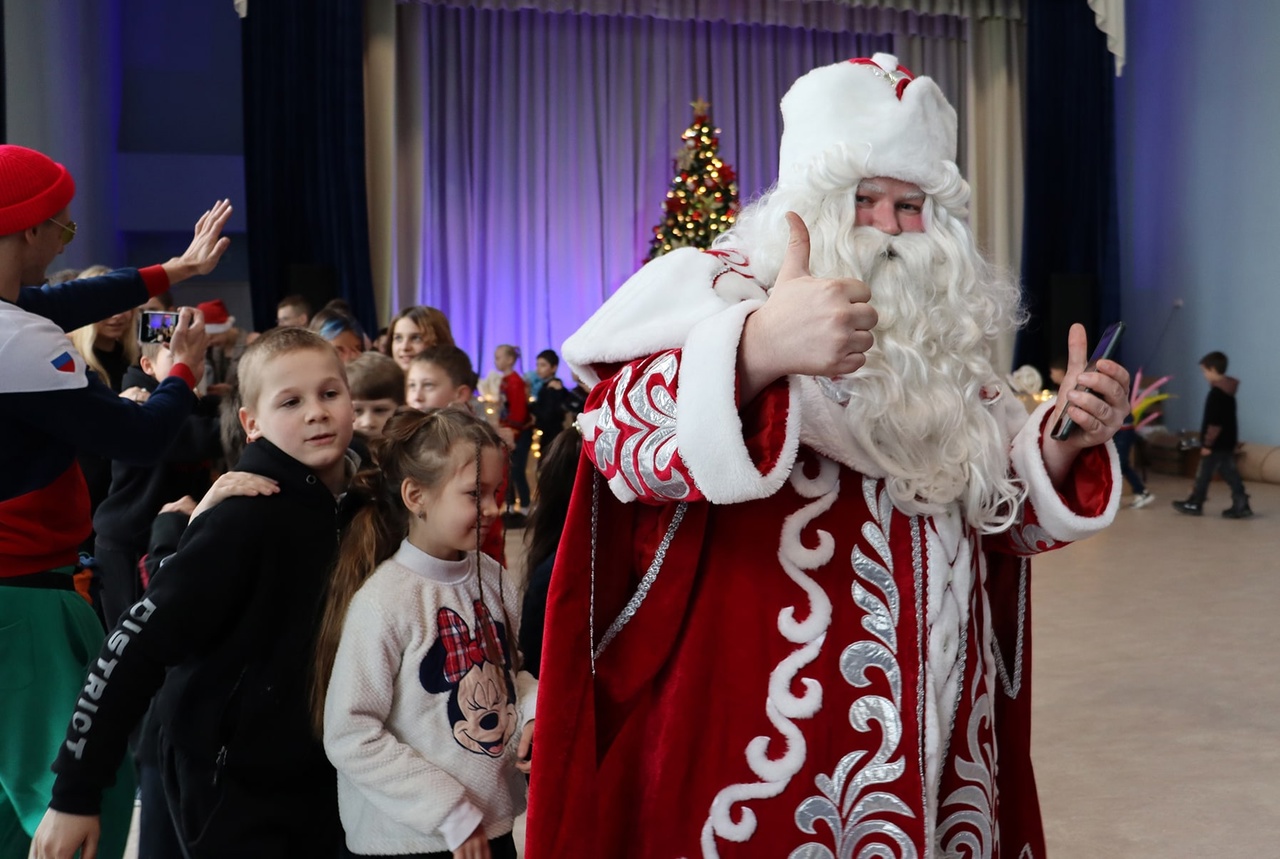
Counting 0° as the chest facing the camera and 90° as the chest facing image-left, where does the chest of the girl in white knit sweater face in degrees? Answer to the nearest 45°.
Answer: approximately 315°

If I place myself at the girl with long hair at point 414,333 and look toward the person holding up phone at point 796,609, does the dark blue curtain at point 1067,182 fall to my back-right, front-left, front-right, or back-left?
back-left

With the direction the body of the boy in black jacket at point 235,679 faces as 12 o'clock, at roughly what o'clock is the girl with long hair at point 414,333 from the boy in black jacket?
The girl with long hair is roughly at 8 o'clock from the boy in black jacket.

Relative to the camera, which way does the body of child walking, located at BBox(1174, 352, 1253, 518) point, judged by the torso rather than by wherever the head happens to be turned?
to the viewer's left

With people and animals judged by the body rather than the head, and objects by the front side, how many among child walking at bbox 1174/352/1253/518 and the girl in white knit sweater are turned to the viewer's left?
1

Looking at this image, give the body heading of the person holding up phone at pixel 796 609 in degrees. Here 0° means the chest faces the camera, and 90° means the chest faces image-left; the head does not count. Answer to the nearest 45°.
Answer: approximately 315°

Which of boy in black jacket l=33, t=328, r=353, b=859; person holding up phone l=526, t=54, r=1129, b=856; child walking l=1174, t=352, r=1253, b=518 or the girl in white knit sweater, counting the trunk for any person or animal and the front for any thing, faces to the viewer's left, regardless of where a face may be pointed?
the child walking
